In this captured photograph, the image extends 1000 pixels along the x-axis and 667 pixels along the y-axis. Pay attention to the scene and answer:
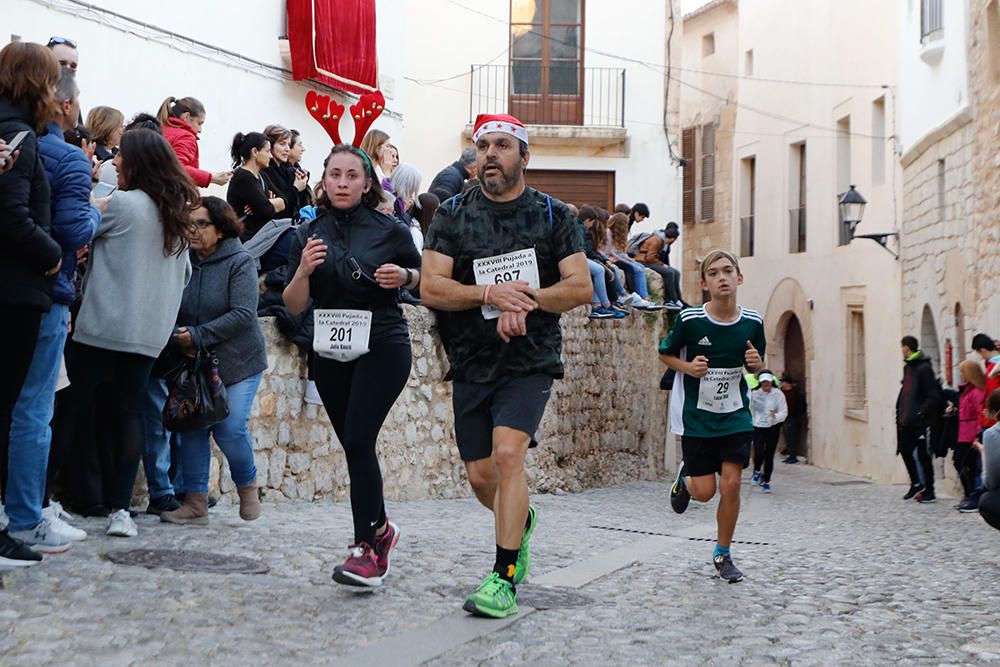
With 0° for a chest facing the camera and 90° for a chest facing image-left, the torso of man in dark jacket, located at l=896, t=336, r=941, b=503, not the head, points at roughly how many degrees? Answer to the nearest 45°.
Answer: approximately 45°

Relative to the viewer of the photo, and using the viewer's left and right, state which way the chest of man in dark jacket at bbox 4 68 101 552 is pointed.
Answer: facing to the right of the viewer

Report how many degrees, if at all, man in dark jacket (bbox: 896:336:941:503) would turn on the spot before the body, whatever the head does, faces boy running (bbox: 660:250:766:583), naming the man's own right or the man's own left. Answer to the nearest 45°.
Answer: approximately 45° to the man's own left

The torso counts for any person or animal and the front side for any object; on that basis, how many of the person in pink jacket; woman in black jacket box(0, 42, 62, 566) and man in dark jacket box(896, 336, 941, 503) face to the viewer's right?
1

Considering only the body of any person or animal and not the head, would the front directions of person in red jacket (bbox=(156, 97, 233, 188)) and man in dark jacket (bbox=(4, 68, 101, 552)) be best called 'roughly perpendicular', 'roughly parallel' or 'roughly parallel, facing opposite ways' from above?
roughly parallel

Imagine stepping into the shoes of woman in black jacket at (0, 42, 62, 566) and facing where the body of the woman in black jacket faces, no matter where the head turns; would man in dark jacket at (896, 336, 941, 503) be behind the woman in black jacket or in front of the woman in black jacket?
in front

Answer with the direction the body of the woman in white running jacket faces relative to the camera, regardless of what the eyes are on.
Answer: toward the camera

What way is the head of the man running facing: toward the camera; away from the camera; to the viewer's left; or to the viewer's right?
toward the camera

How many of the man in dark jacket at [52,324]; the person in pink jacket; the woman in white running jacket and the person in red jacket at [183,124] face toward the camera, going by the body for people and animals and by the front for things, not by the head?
1

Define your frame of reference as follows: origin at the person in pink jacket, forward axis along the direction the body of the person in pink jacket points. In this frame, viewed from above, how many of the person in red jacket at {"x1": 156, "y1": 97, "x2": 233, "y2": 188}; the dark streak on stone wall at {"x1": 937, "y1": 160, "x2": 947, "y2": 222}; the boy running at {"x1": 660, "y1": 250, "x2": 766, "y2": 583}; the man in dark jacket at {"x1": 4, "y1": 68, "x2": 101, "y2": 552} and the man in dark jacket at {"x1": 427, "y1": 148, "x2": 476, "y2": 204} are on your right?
1

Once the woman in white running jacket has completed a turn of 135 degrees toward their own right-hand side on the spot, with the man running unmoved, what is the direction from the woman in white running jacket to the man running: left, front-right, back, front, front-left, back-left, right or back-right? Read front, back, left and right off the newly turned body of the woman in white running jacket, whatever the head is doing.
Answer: back-left

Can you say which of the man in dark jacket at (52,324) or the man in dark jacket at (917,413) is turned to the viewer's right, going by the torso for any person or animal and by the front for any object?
the man in dark jacket at (52,324)

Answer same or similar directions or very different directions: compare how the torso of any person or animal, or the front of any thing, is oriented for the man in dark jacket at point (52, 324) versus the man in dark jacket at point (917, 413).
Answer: very different directions

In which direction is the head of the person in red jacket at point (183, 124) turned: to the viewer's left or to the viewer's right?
to the viewer's right

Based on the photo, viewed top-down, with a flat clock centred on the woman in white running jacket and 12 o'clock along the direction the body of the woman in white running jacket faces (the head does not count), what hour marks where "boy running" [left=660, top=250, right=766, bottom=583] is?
The boy running is roughly at 12 o'clock from the woman in white running jacket.

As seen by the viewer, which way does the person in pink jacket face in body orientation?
to the viewer's left
